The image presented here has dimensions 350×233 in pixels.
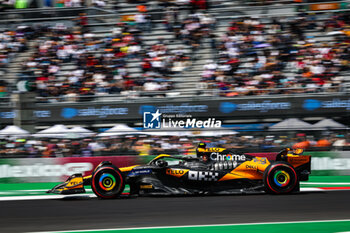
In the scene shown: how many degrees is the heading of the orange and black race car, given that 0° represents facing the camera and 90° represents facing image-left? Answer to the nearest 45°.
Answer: approximately 90°

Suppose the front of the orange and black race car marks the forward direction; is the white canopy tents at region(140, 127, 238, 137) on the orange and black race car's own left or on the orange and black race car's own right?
on the orange and black race car's own right

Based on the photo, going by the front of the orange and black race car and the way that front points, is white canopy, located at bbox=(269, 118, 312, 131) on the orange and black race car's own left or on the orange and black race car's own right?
on the orange and black race car's own right
